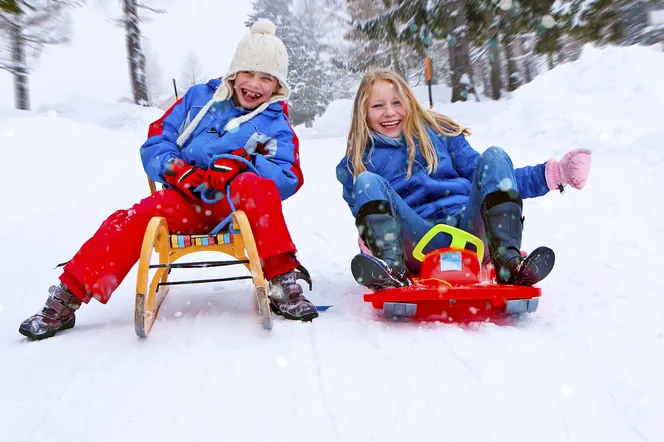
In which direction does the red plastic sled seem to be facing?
toward the camera

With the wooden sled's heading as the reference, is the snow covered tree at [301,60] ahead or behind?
behind

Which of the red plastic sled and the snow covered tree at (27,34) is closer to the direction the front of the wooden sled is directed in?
the red plastic sled

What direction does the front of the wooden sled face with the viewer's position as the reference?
facing the viewer

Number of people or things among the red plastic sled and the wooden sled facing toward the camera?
2

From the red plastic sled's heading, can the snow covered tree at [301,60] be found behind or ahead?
behind

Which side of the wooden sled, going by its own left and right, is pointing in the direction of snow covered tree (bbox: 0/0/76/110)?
back

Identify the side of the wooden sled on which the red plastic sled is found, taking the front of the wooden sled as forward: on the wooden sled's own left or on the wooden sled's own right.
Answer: on the wooden sled's own left
